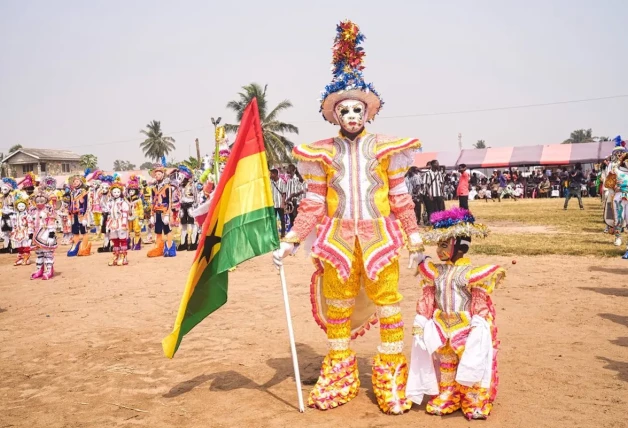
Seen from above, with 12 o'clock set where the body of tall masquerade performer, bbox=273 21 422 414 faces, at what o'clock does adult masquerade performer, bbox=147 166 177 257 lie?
The adult masquerade performer is roughly at 5 o'clock from the tall masquerade performer.

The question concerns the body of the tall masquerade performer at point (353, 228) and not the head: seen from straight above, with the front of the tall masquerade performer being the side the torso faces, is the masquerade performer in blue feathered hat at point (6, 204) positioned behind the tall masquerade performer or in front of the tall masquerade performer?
behind

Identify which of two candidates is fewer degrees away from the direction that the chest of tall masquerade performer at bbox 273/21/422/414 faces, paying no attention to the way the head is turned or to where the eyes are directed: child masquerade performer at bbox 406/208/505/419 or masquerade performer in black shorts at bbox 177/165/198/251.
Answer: the child masquerade performer

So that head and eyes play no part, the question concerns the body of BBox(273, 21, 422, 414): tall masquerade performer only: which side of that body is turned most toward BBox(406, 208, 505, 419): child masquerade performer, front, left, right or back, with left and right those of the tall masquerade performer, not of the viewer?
left

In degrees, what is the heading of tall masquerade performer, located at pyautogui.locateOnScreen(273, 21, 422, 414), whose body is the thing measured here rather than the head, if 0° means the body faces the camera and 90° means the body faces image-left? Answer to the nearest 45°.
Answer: approximately 0°

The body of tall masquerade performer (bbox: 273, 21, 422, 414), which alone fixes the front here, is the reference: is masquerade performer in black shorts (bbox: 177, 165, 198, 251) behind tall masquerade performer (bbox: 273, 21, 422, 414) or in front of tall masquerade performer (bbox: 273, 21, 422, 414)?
behind

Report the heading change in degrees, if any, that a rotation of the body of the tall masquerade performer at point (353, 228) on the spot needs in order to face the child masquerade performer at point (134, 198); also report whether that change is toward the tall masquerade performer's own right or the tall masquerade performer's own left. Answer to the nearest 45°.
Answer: approximately 135° to the tall masquerade performer's own right

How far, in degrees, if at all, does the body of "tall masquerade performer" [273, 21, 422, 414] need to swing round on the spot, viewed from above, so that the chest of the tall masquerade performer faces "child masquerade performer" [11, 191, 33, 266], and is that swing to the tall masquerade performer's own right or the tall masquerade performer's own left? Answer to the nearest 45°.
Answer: approximately 135° to the tall masquerade performer's own right

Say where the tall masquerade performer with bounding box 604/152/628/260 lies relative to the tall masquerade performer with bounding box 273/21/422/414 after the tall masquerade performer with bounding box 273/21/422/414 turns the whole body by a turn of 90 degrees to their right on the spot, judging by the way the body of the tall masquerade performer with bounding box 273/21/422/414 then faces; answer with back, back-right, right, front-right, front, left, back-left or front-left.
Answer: back-right
